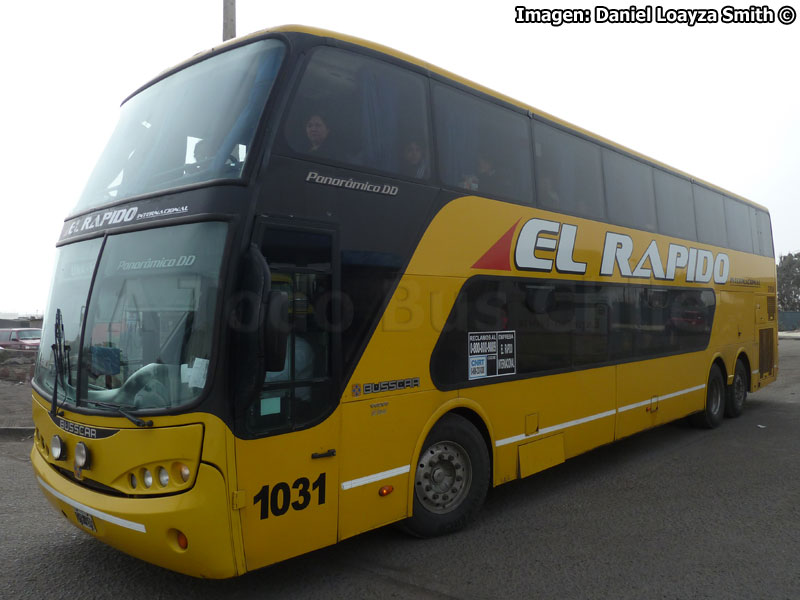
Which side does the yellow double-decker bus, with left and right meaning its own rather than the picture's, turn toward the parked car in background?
right

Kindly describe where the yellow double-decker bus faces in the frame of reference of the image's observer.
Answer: facing the viewer and to the left of the viewer

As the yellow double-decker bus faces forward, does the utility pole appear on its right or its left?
on its right
